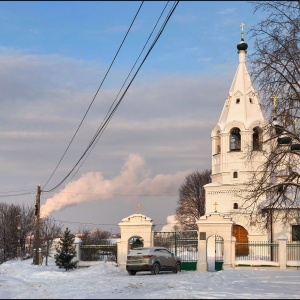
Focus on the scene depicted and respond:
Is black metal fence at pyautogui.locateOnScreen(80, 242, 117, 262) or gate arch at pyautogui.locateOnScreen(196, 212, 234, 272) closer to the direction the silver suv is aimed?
the gate arch

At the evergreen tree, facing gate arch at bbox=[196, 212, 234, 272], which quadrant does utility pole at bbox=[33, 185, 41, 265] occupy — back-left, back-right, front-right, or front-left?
back-left

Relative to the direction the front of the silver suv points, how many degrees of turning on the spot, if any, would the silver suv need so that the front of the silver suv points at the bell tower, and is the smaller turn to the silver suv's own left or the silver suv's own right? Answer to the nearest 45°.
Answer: approximately 45° to the silver suv's own left

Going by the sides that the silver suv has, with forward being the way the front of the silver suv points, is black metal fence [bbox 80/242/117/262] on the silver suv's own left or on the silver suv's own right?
on the silver suv's own left
